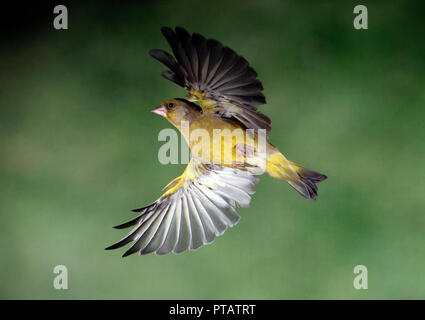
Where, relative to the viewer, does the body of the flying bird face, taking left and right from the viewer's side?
facing to the left of the viewer
